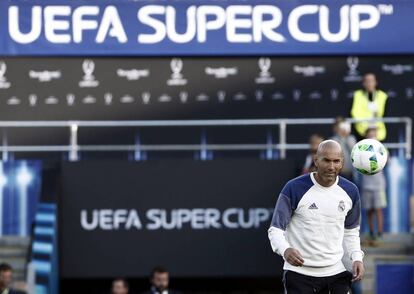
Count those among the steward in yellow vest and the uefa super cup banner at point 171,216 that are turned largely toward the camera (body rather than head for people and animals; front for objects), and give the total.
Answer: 2

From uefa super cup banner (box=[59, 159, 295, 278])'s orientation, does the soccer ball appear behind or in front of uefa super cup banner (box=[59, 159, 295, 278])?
in front

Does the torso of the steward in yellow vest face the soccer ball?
yes

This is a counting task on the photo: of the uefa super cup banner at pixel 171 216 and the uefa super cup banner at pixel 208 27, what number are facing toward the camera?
2

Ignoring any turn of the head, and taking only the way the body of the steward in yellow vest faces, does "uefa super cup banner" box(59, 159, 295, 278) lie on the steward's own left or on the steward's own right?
on the steward's own right

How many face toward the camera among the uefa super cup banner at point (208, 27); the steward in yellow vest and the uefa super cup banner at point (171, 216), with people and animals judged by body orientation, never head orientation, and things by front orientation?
3

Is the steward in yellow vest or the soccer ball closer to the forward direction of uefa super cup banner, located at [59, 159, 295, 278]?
the soccer ball

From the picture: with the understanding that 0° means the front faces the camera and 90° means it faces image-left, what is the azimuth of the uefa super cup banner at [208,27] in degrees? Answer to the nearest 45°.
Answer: approximately 0°

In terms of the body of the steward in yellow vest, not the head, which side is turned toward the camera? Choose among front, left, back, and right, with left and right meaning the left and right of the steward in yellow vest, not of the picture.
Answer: front
